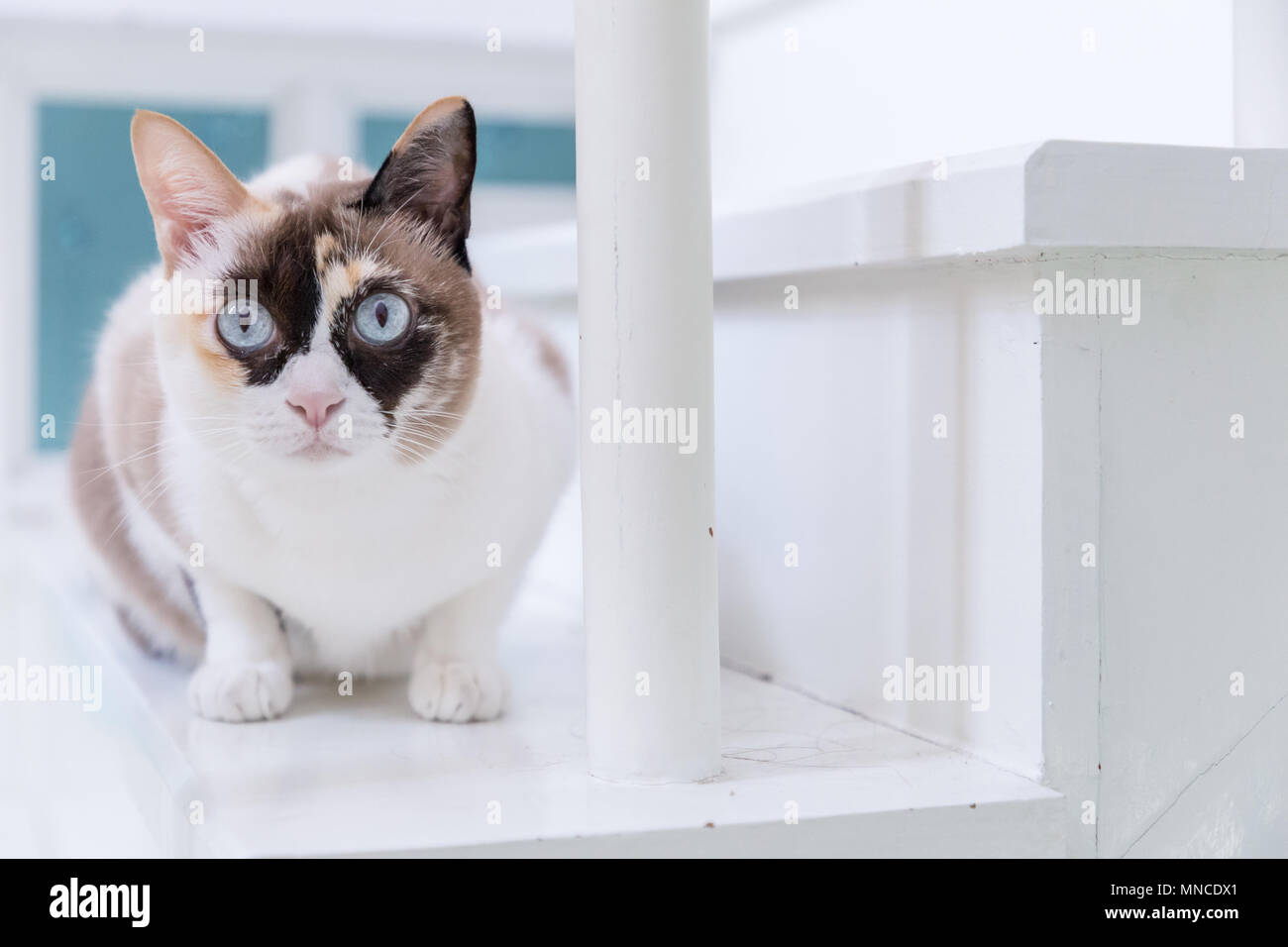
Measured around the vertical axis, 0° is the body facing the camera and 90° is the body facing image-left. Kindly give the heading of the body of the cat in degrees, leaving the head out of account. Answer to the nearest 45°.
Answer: approximately 0°
